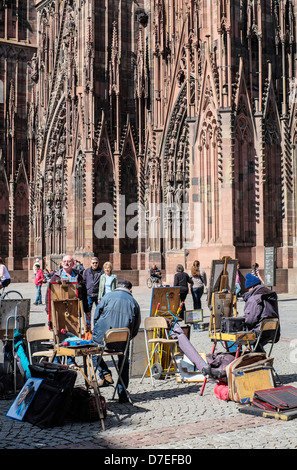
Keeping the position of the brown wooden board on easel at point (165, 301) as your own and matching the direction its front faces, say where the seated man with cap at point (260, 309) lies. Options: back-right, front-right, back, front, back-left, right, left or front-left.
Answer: front-left

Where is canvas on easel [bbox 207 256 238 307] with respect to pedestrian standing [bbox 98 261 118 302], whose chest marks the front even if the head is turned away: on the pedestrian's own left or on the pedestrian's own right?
on the pedestrian's own left

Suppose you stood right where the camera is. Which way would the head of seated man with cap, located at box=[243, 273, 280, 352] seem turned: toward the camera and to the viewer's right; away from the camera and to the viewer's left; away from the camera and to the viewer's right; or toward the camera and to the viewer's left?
away from the camera and to the viewer's left

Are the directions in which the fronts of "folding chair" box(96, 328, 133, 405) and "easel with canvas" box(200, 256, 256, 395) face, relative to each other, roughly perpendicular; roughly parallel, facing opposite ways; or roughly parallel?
roughly perpendicular

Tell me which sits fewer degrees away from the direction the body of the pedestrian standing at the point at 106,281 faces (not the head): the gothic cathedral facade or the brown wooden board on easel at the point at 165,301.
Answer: the brown wooden board on easel

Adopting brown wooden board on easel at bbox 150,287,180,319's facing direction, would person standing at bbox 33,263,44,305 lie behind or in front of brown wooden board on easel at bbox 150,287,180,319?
behind

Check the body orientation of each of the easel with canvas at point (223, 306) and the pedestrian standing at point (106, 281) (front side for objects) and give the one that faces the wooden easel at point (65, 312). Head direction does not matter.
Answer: the pedestrian standing

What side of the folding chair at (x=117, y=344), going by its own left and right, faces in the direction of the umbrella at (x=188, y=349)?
right

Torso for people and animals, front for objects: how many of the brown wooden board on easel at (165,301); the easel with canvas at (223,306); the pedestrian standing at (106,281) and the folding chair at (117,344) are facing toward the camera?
2

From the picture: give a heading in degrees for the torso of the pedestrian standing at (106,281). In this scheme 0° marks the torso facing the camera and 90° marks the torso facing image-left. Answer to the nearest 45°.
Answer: approximately 0°

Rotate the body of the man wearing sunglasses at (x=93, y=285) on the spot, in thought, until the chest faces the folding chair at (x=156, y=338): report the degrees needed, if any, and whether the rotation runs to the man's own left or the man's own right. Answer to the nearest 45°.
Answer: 0° — they already face it
